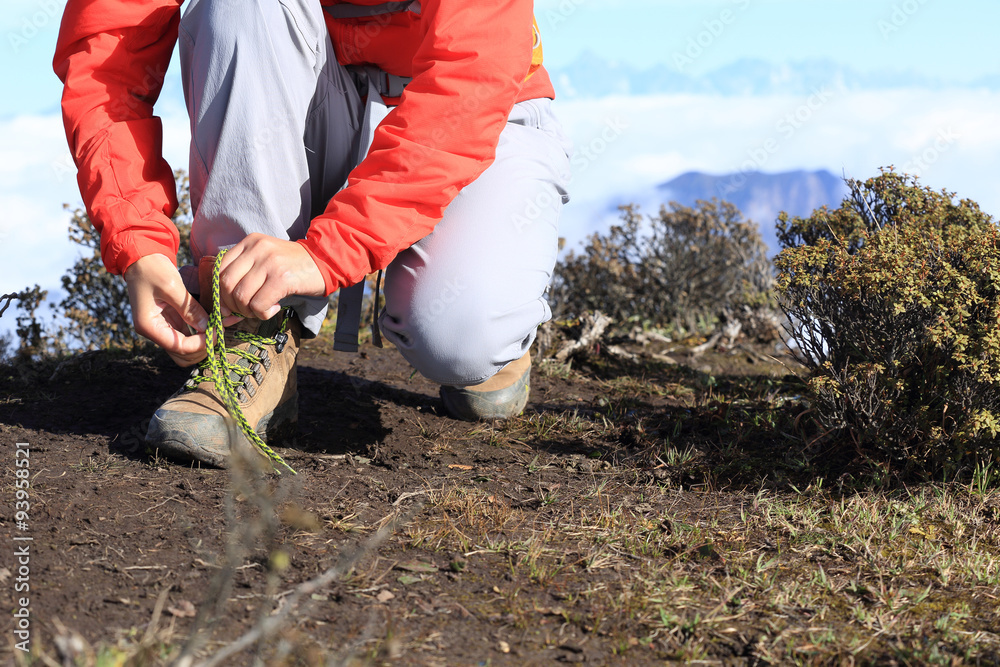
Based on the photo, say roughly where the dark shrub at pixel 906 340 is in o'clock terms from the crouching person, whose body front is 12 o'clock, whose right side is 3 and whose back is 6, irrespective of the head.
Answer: The dark shrub is roughly at 8 o'clock from the crouching person.

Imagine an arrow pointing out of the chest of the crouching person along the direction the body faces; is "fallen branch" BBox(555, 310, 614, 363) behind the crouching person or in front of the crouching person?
behind

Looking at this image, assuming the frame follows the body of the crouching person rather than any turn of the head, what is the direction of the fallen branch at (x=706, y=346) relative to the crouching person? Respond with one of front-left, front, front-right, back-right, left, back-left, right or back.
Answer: back

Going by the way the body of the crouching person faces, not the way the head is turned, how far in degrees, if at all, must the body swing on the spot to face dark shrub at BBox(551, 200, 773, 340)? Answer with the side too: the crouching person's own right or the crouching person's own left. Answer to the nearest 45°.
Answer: approximately 180°

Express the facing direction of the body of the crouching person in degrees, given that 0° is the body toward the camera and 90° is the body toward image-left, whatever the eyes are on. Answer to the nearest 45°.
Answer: approximately 45°
